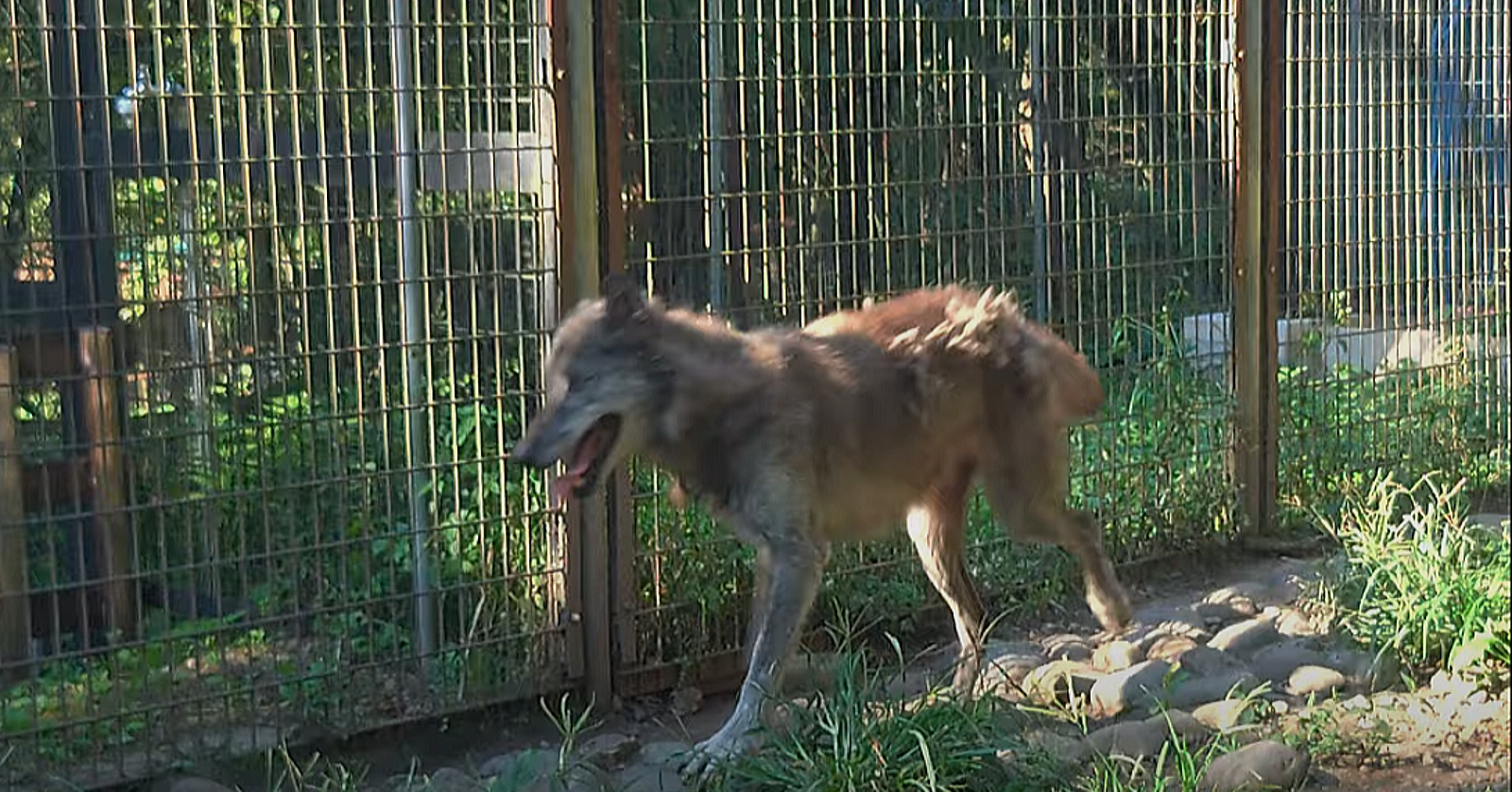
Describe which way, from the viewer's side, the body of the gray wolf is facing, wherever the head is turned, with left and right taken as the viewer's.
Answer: facing the viewer and to the left of the viewer

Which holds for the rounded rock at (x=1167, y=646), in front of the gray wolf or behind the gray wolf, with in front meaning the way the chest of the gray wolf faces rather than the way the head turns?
behind

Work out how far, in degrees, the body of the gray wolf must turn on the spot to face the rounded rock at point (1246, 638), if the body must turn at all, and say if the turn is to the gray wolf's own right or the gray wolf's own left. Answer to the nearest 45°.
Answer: approximately 180°

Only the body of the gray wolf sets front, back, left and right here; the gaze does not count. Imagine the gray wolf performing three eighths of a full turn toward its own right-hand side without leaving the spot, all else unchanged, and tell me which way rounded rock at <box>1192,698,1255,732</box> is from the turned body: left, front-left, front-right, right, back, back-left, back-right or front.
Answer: right

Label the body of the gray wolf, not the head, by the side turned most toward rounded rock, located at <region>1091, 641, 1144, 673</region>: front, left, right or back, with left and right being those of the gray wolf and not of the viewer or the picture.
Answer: back

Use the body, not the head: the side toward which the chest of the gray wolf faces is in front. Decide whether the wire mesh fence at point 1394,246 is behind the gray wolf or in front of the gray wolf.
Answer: behind

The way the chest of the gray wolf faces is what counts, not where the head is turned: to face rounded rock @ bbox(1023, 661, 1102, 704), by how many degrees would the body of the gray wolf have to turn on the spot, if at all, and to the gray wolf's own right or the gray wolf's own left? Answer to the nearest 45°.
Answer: approximately 180°

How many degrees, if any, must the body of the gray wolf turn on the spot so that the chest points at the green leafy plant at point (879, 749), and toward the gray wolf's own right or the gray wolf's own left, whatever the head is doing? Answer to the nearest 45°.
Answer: approximately 45° to the gray wolf's own left

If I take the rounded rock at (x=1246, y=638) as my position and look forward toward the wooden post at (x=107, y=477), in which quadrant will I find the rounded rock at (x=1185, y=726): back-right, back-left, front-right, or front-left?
front-left

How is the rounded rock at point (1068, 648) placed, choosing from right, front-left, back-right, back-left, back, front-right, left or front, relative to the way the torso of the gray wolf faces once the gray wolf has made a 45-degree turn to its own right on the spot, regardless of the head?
back-right

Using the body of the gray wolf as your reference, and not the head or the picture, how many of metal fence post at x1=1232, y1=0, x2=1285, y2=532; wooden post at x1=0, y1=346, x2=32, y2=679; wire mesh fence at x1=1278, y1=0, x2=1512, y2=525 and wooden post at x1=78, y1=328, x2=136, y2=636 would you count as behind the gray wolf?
2

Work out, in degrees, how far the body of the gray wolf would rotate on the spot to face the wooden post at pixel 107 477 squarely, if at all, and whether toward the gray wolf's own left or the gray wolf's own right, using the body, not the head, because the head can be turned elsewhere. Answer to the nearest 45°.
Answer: approximately 45° to the gray wolf's own right

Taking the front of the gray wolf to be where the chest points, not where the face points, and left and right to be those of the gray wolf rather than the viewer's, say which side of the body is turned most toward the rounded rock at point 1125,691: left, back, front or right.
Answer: back

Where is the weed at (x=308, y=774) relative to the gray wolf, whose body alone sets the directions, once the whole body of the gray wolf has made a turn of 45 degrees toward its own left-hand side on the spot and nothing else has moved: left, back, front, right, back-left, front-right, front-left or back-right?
right
